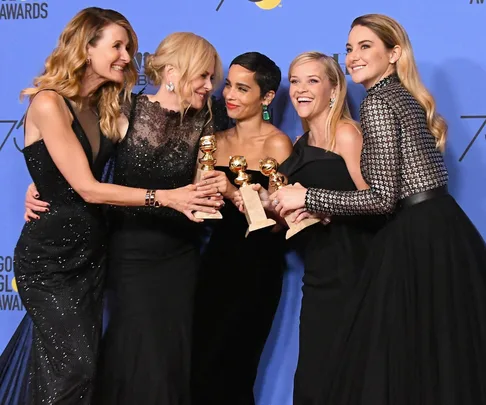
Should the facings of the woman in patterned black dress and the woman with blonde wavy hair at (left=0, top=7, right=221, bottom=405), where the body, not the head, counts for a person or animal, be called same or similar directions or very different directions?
very different directions

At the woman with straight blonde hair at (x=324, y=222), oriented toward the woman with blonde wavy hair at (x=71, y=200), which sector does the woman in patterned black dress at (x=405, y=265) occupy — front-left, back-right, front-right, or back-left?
back-left

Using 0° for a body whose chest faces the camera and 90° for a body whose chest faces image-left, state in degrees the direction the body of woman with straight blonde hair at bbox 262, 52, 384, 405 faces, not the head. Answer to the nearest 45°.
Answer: approximately 45°

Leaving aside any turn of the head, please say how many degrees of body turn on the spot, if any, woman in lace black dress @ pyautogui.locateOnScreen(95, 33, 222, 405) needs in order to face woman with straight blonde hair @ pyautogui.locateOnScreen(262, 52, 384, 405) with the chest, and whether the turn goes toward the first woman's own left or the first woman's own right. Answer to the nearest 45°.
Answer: approximately 45° to the first woman's own left

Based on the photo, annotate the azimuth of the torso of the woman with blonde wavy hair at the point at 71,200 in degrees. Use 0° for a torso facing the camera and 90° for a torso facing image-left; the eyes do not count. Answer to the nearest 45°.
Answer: approximately 315°

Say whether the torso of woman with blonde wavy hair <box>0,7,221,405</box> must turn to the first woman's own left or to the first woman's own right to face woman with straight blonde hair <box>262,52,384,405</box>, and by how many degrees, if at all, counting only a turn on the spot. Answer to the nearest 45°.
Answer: approximately 45° to the first woman's own left
